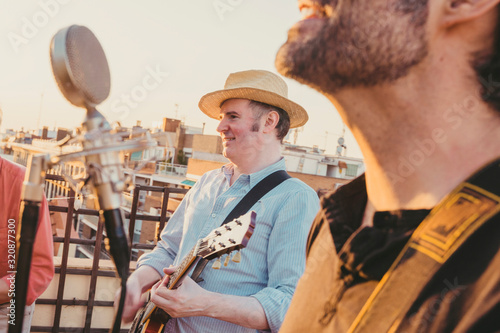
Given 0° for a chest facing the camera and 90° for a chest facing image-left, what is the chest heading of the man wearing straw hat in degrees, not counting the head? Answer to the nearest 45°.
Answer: approximately 45°

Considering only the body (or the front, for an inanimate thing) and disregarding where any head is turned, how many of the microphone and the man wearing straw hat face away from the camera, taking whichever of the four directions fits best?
0

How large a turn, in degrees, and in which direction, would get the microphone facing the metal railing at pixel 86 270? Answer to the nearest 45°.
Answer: approximately 135° to its left

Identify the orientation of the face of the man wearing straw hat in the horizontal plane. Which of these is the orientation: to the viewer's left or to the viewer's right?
to the viewer's left

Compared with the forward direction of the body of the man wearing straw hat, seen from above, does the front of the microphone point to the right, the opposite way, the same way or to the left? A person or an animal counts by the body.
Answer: to the left

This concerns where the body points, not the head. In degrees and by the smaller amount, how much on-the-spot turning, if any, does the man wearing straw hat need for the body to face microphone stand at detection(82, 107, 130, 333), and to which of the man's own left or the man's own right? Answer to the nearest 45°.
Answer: approximately 45° to the man's own left

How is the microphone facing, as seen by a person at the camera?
facing the viewer and to the right of the viewer

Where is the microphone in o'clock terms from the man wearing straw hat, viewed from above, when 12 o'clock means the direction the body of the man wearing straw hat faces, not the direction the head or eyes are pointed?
The microphone is roughly at 11 o'clock from the man wearing straw hat.

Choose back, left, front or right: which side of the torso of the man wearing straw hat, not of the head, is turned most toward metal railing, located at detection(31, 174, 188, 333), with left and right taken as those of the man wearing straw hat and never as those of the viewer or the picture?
right

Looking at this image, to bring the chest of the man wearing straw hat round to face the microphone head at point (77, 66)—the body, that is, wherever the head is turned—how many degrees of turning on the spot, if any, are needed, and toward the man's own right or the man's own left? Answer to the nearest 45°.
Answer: approximately 45° to the man's own left
